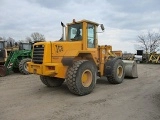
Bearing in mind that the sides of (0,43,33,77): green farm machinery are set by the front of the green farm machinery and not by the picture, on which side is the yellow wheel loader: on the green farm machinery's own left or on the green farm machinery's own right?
on the green farm machinery's own left

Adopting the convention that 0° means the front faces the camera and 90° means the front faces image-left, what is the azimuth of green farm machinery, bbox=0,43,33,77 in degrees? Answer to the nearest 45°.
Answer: approximately 45°

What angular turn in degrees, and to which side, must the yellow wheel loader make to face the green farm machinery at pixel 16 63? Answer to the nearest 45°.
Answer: approximately 90° to its left

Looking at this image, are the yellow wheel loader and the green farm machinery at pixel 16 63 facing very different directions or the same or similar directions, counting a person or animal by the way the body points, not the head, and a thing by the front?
very different directions

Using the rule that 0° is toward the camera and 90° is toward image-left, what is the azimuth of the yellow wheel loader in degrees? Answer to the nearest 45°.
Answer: approximately 225°
